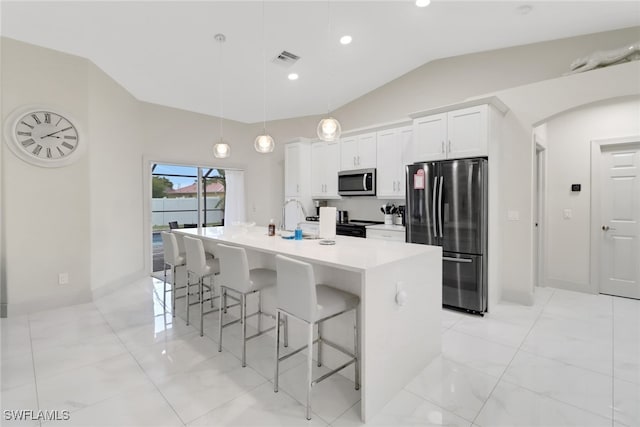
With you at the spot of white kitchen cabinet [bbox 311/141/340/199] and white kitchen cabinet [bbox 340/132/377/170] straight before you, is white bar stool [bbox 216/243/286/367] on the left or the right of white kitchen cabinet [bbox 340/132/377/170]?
right

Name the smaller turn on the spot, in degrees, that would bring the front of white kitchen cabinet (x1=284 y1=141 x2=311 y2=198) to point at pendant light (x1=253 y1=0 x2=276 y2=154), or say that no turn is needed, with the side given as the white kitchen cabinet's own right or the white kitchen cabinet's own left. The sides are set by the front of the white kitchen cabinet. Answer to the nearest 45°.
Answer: approximately 45° to the white kitchen cabinet's own left

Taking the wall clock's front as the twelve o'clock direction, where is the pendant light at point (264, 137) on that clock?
The pendant light is roughly at 12 o'clock from the wall clock.

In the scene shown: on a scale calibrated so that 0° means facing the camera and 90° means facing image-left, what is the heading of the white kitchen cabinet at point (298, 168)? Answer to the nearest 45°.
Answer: approximately 45°

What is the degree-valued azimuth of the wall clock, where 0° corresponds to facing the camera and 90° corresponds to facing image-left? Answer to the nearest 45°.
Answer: approximately 315°

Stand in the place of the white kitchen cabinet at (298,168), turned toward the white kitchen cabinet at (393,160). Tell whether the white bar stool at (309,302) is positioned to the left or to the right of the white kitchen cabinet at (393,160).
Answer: right
